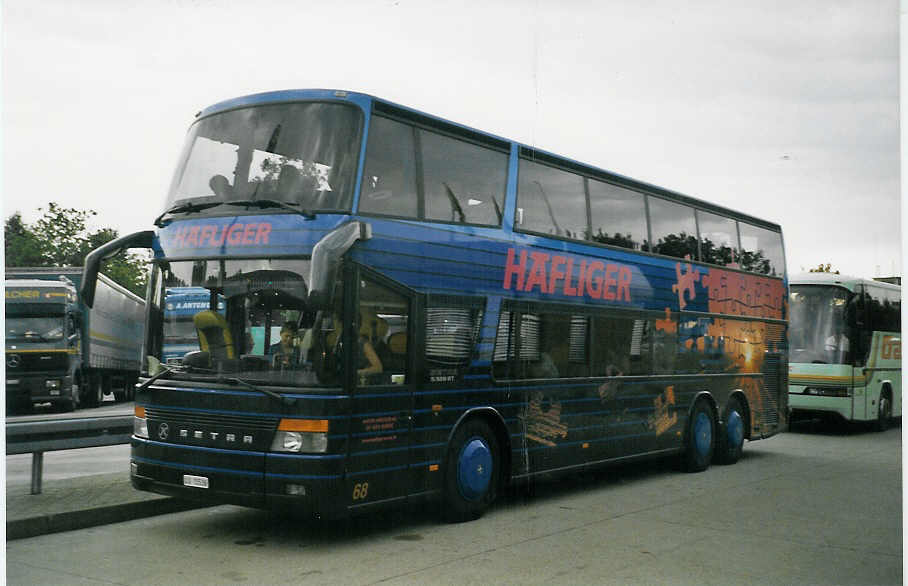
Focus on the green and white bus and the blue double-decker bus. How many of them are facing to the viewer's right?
0

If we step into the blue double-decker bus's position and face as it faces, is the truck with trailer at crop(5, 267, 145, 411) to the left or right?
on its right

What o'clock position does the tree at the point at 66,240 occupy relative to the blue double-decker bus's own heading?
The tree is roughly at 2 o'clock from the blue double-decker bus.

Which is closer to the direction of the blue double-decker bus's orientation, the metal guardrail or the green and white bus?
the metal guardrail

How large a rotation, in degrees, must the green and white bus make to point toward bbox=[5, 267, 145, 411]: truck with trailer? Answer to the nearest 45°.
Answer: approximately 45° to its right

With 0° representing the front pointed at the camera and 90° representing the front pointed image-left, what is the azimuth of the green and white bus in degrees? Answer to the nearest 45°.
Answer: approximately 45°

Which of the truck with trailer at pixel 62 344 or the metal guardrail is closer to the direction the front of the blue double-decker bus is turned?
the metal guardrail

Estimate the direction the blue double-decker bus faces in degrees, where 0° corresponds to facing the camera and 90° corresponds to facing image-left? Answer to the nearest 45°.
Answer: approximately 45°

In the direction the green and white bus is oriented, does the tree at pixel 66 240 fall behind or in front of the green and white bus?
in front
